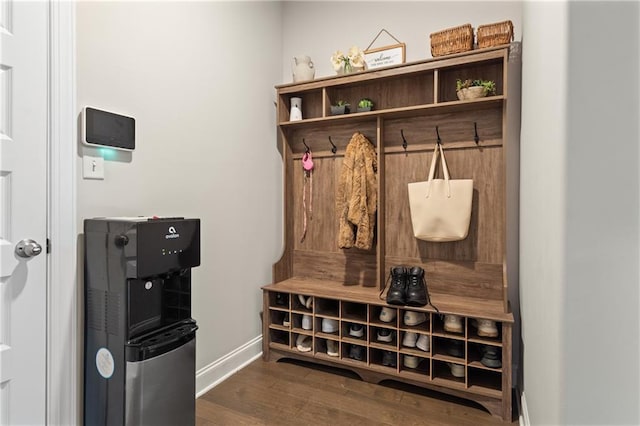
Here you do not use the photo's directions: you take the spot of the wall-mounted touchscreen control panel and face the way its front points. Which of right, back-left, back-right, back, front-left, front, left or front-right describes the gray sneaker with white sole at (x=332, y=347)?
front-left

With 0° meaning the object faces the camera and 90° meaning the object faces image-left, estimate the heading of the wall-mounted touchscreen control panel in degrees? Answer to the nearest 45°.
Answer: approximately 315°

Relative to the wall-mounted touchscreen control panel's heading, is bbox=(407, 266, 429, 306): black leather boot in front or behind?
in front

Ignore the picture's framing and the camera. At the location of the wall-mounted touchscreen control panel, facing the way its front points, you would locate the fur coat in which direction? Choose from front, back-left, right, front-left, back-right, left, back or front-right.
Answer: front-left

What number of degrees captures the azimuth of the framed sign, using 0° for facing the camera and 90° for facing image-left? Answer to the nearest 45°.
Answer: approximately 45°

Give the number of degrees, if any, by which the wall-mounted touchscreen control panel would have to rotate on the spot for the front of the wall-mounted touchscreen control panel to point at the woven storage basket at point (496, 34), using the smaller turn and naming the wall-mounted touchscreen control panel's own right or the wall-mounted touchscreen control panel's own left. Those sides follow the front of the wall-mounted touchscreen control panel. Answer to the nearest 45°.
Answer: approximately 45° to the wall-mounted touchscreen control panel's own left

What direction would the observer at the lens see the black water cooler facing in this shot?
facing the viewer and to the right of the viewer
